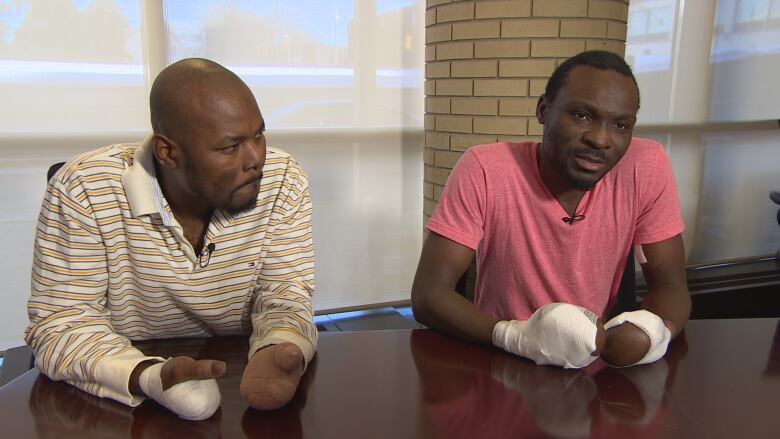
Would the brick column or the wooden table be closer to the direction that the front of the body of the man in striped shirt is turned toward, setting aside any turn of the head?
the wooden table

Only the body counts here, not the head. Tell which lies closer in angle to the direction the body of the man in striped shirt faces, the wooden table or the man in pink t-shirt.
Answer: the wooden table

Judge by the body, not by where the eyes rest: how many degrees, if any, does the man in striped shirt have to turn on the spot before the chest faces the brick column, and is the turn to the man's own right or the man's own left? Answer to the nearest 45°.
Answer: approximately 90° to the man's own left

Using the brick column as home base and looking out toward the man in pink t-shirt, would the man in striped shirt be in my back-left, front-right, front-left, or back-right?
front-right

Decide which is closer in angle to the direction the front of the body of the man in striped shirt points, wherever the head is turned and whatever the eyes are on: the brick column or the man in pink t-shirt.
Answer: the man in pink t-shirt

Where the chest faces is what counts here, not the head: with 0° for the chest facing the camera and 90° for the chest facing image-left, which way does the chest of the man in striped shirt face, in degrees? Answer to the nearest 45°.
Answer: approximately 315°

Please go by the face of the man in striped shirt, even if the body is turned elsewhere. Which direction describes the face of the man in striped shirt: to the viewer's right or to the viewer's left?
to the viewer's right

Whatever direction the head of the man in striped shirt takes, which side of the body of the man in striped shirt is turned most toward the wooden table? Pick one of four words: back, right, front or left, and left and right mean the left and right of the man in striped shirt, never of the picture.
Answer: front

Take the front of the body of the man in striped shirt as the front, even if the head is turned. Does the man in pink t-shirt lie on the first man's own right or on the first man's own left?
on the first man's own left
